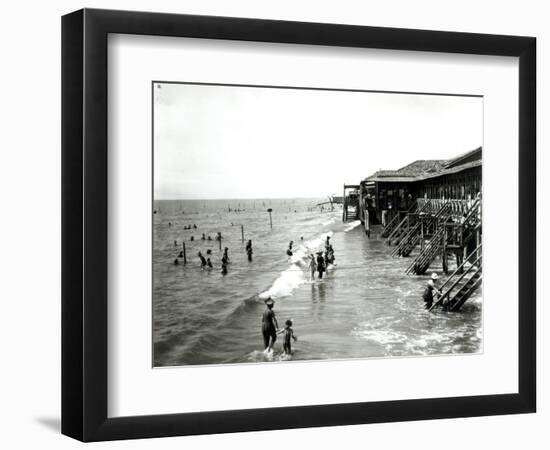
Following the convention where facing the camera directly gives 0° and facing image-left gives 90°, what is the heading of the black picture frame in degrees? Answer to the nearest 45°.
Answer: approximately 315°
